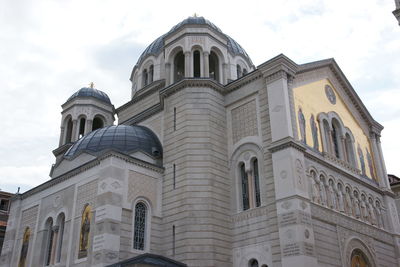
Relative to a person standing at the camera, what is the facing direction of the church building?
facing the viewer and to the right of the viewer
